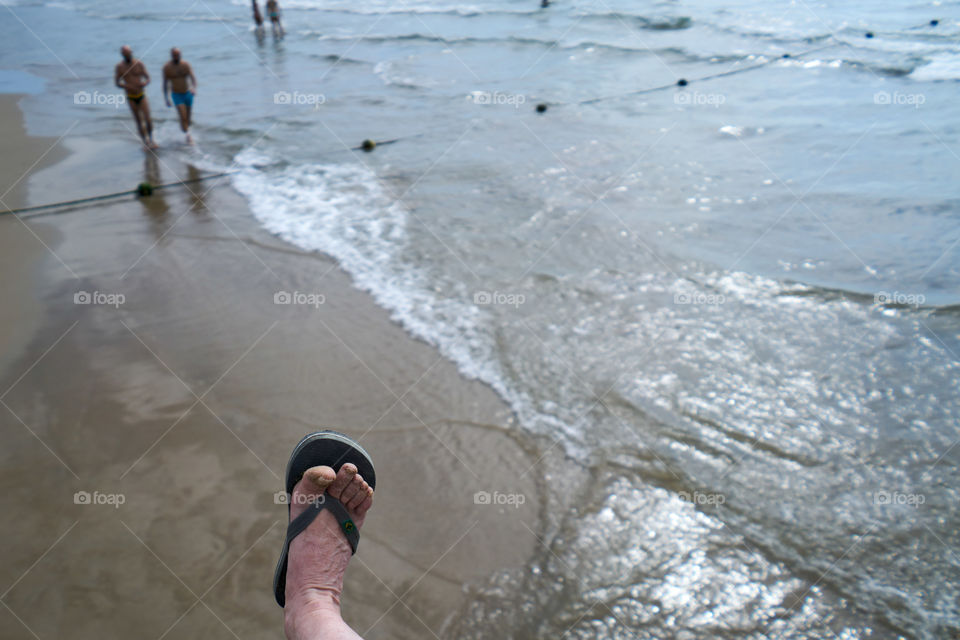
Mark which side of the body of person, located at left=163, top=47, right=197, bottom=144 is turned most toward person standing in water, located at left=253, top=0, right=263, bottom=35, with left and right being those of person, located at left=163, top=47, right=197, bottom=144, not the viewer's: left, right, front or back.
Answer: back

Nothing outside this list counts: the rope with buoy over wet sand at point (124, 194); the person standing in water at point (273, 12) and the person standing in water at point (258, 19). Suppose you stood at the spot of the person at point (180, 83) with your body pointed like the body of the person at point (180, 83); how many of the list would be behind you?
2

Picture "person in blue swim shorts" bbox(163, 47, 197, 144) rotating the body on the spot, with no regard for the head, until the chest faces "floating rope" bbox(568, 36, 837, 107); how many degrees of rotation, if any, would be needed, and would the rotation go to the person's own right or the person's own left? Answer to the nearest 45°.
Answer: approximately 90° to the person's own left

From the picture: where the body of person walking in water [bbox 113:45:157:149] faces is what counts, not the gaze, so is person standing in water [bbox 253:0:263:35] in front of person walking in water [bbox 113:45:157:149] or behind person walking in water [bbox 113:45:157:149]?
behind

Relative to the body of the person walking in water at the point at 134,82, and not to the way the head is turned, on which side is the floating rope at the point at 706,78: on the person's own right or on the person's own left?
on the person's own left

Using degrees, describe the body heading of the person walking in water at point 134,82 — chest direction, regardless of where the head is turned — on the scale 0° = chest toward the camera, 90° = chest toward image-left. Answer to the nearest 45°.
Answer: approximately 0°

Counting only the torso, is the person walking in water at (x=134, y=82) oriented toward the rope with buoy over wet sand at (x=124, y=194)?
yes

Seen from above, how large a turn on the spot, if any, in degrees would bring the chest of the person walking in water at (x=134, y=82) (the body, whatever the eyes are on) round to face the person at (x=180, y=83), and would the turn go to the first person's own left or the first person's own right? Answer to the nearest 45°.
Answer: approximately 135° to the first person's own left

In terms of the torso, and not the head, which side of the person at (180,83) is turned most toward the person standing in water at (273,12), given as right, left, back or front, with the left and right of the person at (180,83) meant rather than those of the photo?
back

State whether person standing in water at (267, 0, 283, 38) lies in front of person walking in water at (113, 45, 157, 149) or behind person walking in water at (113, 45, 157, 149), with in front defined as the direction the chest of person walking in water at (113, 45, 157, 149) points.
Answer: behind

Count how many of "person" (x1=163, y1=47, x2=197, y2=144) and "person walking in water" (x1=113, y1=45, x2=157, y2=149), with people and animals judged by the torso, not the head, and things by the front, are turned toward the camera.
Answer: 2

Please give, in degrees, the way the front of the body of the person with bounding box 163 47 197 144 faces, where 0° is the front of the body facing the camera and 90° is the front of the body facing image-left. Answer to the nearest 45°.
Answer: approximately 0°
